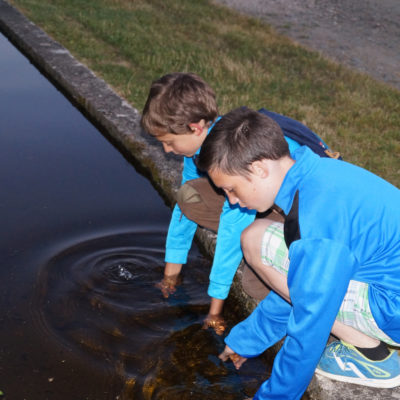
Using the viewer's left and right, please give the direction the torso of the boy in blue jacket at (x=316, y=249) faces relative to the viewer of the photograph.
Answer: facing to the left of the viewer

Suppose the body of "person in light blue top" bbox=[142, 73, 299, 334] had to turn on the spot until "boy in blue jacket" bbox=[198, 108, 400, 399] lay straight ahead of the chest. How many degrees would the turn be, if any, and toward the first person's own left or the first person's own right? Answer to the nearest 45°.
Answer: approximately 90° to the first person's own left

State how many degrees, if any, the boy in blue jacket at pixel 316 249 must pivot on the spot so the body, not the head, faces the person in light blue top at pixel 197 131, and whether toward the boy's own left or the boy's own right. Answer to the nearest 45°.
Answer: approximately 45° to the boy's own right

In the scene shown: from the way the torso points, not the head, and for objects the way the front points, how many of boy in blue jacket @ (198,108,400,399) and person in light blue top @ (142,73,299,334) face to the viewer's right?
0

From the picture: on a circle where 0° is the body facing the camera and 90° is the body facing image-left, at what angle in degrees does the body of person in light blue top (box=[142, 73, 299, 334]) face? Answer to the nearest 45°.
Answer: approximately 45°
